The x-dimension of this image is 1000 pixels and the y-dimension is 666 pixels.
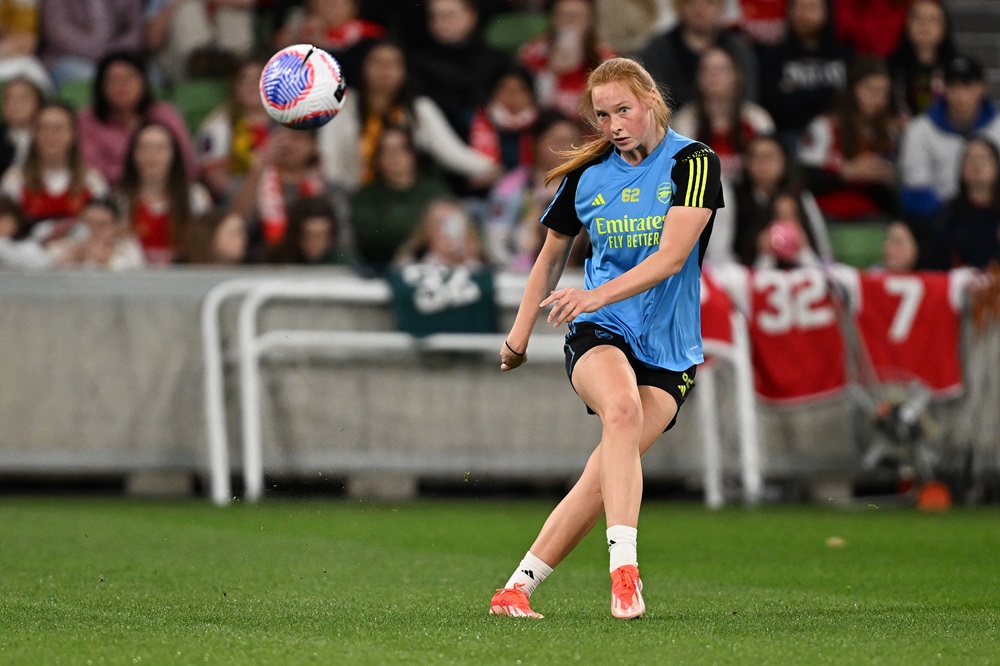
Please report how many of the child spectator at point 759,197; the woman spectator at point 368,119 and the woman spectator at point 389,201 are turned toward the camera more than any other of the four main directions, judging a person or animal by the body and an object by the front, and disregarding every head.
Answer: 3

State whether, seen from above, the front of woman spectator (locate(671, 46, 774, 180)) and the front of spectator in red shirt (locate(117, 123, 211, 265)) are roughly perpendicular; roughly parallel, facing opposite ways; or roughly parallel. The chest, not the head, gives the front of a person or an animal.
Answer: roughly parallel

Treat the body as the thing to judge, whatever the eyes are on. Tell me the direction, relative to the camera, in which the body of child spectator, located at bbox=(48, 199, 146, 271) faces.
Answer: toward the camera

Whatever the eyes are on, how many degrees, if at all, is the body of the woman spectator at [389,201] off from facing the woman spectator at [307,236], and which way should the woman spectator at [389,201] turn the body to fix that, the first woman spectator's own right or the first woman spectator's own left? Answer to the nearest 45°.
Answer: approximately 45° to the first woman spectator's own right

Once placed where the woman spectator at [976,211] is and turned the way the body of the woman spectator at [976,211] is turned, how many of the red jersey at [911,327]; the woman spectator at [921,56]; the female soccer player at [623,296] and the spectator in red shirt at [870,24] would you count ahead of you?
2

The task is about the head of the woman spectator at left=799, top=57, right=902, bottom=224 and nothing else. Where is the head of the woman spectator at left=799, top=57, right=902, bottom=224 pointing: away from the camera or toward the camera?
toward the camera

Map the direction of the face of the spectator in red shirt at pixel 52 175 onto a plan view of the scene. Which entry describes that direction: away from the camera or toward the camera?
toward the camera

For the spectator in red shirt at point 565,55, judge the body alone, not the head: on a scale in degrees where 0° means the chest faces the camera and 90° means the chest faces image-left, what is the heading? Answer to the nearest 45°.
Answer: approximately 0°

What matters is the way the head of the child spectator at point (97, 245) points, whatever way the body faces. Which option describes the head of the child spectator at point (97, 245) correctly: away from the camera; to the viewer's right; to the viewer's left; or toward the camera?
toward the camera

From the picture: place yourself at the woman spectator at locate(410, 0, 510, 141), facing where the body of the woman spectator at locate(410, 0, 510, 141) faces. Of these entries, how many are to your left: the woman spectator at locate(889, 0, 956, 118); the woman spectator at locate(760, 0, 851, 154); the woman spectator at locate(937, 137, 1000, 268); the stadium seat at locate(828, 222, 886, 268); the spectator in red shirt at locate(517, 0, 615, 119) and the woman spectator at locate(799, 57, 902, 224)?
6

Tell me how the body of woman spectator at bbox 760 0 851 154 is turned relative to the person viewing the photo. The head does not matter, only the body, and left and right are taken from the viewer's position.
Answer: facing the viewer

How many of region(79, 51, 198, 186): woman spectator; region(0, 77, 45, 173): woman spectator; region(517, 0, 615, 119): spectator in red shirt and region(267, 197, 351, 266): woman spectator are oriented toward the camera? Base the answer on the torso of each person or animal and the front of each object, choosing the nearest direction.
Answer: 4

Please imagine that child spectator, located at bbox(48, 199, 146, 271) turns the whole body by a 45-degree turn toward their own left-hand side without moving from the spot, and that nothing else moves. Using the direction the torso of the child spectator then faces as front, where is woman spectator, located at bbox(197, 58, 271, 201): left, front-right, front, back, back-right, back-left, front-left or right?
left

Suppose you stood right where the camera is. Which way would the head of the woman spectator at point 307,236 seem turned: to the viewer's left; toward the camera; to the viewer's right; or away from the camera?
toward the camera

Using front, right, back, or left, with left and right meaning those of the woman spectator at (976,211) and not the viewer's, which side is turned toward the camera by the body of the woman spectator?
front

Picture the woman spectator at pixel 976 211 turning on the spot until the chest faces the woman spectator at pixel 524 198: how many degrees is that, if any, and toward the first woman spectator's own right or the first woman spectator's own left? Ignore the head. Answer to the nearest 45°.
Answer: approximately 90° to the first woman spectator's own right

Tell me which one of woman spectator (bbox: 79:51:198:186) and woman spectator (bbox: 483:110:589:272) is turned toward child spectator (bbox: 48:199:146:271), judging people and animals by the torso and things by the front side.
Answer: woman spectator (bbox: 79:51:198:186)

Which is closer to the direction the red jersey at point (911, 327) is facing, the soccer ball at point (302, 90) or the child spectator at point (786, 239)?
the soccer ball

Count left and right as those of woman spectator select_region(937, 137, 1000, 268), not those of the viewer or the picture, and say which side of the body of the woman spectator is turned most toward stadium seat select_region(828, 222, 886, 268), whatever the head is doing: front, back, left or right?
right

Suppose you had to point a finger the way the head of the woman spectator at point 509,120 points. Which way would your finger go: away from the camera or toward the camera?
toward the camera
